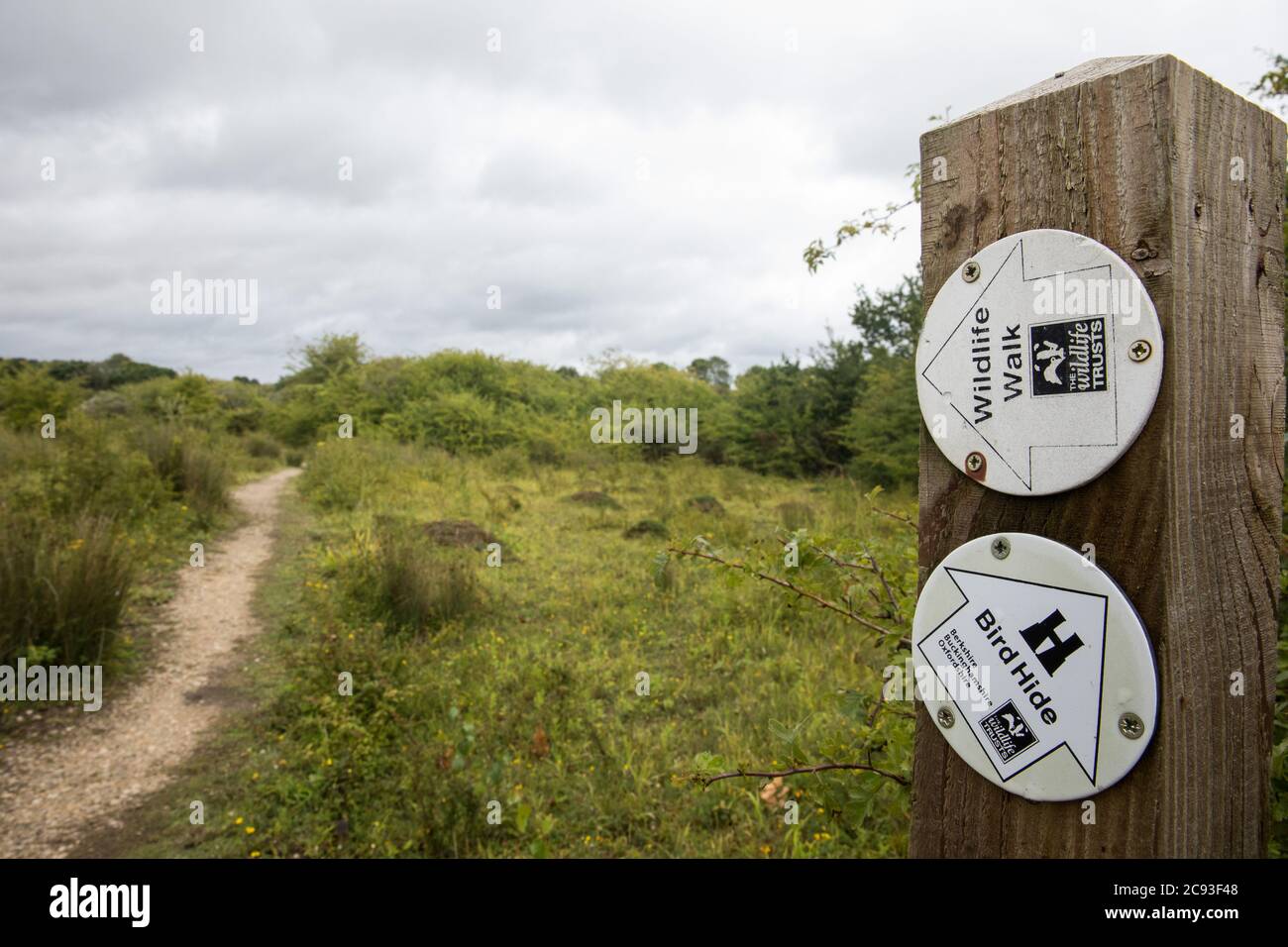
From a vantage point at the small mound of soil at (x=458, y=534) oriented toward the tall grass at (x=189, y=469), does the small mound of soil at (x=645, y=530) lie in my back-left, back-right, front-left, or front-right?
back-right

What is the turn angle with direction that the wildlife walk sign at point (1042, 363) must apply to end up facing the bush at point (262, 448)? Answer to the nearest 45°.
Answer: approximately 135° to its right

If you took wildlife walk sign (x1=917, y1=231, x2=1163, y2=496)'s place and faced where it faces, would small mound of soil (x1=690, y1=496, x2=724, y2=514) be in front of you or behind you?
behind

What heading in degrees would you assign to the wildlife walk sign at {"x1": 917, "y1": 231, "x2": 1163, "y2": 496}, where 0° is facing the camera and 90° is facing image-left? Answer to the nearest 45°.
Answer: approximately 0°

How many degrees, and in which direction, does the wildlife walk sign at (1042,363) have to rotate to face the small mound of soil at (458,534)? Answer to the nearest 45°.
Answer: approximately 135° to its right

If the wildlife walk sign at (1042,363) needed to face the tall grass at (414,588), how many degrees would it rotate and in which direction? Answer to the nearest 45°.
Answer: approximately 135° to its right

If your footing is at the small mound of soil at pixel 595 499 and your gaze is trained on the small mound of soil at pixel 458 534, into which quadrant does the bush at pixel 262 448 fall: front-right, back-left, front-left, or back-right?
back-right

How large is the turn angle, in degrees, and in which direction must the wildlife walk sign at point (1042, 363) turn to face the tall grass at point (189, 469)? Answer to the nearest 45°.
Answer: approximately 135° to its right
